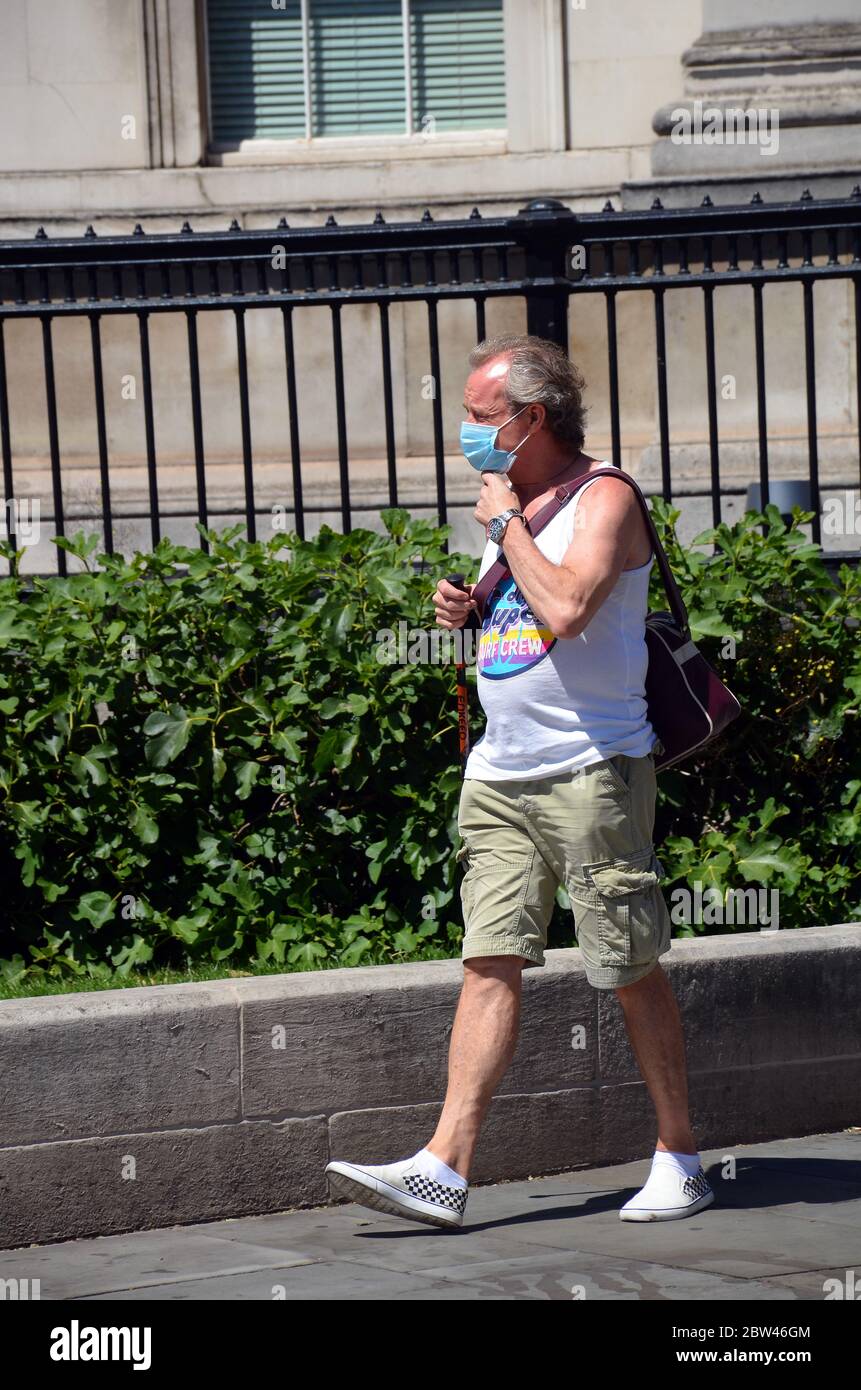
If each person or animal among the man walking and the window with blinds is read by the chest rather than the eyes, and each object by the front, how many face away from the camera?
0

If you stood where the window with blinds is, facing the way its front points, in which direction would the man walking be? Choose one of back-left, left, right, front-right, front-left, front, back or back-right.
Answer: front

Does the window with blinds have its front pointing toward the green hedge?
yes

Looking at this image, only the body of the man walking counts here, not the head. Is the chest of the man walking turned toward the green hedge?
no

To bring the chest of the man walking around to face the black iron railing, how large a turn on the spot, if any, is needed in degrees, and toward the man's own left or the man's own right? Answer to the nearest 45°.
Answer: approximately 135° to the man's own right

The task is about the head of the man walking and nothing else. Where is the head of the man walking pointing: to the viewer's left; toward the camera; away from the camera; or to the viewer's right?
to the viewer's left

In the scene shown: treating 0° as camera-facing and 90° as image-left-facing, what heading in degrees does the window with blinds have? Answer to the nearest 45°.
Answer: approximately 0°

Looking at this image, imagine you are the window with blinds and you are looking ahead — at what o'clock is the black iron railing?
The black iron railing is roughly at 12 o'clock from the window with blinds.
